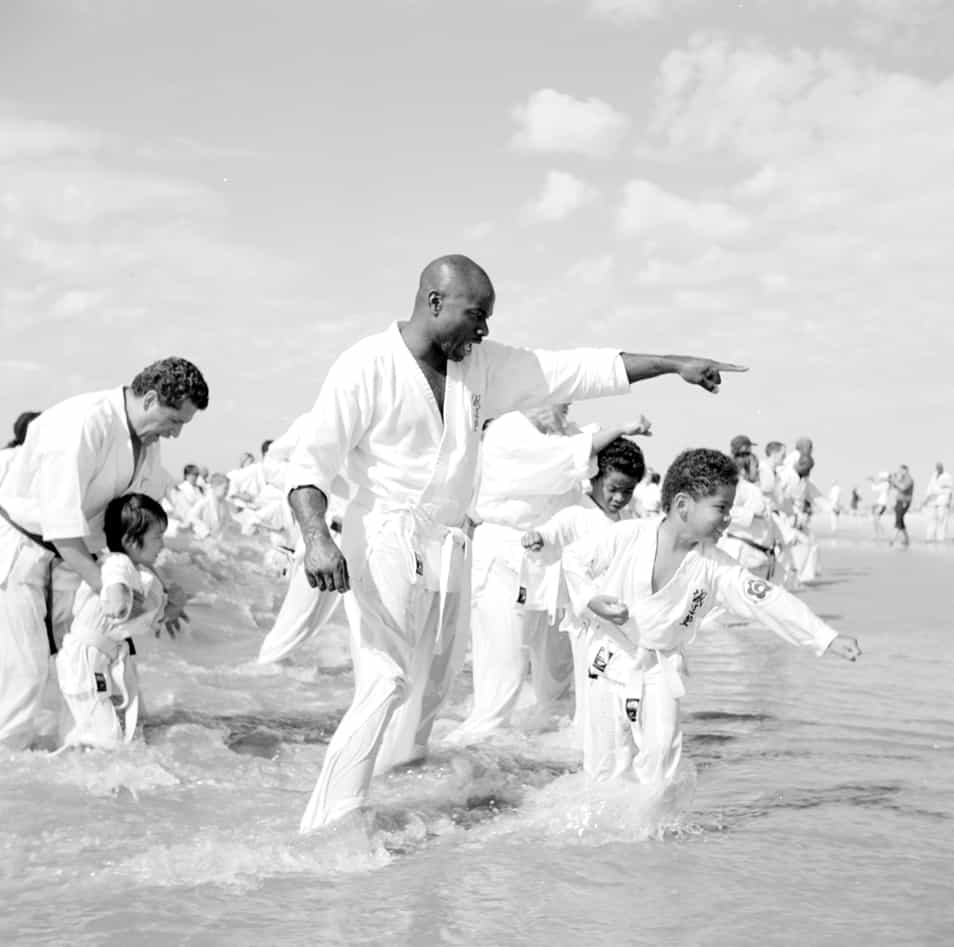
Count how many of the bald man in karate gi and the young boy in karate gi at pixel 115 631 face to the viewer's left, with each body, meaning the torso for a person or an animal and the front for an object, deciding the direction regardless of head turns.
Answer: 0

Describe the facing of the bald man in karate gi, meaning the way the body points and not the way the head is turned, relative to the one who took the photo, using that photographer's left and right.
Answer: facing the viewer and to the right of the viewer

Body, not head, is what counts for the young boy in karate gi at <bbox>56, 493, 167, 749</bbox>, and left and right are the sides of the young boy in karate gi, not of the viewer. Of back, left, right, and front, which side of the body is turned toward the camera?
right

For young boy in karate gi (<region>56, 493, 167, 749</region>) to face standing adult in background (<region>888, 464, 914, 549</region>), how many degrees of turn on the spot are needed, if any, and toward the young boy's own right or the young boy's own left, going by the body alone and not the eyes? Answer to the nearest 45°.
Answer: approximately 45° to the young boy's own left

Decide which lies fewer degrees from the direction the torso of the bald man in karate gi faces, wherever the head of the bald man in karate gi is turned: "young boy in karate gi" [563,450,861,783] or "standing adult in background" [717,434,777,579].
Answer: the young boy in karate gi

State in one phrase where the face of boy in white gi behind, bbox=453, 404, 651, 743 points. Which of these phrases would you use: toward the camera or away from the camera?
toward the camera

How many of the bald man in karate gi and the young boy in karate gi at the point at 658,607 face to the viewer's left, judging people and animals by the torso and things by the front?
0

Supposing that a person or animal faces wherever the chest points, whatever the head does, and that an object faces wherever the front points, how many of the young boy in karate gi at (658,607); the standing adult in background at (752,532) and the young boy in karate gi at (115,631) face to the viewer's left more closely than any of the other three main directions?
0

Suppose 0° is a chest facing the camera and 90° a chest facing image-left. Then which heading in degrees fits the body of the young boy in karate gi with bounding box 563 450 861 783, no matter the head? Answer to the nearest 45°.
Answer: approximately 315°

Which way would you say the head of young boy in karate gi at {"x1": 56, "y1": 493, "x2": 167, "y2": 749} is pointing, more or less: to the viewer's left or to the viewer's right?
to the viewer's right

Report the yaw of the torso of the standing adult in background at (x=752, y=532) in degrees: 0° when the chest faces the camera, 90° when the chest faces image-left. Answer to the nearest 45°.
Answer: approximately 315°

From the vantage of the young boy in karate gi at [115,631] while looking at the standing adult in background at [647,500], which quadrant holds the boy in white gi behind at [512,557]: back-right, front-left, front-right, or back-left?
front-right

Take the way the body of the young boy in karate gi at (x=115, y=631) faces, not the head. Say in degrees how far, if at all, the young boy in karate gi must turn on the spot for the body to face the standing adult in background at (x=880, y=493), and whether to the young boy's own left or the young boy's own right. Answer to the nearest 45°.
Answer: approximately 45° to the young boy's own left
